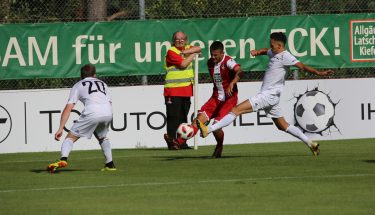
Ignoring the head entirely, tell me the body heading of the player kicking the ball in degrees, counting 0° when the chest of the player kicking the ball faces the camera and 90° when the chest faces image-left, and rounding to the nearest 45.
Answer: approximately 45°

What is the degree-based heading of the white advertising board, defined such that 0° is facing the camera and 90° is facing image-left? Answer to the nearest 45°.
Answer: approximately 0°

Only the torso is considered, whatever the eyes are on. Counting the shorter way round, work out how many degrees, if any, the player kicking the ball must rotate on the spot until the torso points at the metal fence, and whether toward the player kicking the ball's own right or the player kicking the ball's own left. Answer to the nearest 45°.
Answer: approximately 90° to the player kicking the ball's own right

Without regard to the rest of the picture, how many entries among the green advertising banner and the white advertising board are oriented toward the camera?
2

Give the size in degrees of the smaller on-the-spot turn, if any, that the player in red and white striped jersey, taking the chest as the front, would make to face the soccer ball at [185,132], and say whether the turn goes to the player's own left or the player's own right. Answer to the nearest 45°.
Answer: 0° — they already face it

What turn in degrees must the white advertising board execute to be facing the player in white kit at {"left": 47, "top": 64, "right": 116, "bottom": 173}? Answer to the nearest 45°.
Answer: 0° — it already faces them

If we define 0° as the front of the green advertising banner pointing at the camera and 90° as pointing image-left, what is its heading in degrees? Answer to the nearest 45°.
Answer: approximately 0°
